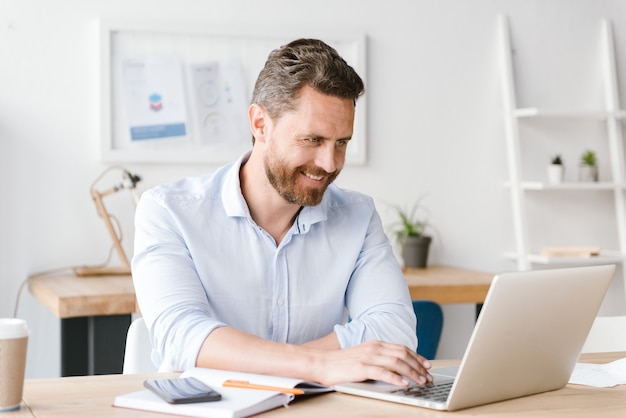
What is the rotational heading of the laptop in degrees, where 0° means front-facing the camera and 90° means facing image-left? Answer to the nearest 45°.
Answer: approximately 135°

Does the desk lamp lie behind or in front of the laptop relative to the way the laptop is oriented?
in front

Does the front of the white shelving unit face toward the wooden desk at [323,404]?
yes

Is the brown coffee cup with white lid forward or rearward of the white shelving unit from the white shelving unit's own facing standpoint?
forward

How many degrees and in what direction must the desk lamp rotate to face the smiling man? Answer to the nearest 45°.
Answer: approximately 90° to its right

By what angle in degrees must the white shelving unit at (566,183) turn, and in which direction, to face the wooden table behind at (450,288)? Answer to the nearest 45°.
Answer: approximately 45° to its right

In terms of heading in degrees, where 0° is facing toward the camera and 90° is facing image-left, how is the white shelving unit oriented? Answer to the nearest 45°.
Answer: approximately 0°

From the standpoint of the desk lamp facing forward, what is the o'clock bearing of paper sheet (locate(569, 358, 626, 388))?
The paper sheet is roughly at 2 o'clock from the desk lamp.

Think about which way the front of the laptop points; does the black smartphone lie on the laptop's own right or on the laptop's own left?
on the laptop's own left

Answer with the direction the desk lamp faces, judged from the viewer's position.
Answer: facing to the right of the viewer

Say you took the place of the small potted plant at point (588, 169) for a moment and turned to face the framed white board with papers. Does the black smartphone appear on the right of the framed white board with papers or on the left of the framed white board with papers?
left

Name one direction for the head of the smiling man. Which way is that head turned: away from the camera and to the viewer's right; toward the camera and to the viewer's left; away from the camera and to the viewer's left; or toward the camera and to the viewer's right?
toward the camera and to the viewer's right

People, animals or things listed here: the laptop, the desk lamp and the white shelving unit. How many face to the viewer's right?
1

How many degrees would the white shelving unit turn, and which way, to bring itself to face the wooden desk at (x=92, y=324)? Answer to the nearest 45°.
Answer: approximately 45° to its right
